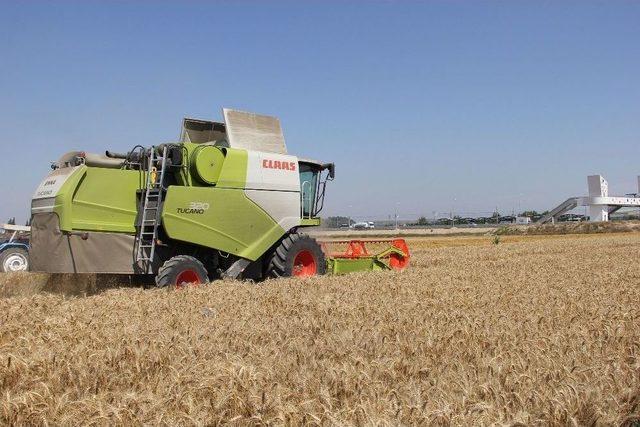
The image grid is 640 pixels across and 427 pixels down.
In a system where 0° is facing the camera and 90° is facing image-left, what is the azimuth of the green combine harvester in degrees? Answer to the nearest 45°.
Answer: approximately 225°

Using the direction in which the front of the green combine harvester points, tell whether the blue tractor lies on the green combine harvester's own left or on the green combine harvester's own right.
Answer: on the green combine harvester's own left
